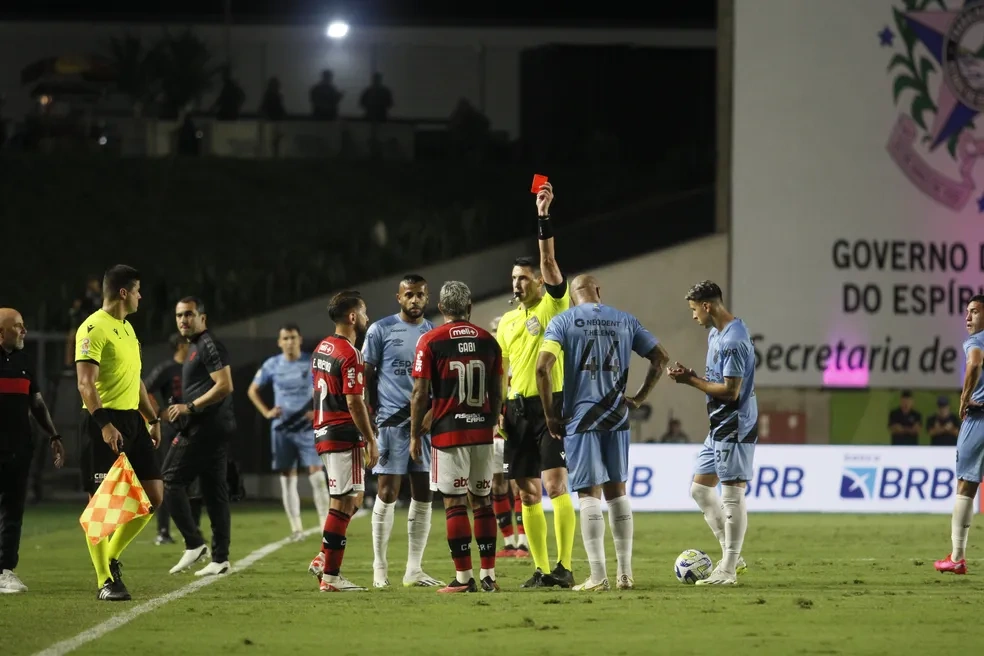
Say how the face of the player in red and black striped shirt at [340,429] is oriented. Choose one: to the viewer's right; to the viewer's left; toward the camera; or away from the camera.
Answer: to the viewer's right

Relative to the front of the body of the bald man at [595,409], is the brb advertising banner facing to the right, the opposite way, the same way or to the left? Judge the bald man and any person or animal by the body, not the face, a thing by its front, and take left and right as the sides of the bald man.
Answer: the opposite way

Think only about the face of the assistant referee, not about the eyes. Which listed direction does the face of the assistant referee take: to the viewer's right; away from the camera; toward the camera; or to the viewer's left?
to the viewer's right

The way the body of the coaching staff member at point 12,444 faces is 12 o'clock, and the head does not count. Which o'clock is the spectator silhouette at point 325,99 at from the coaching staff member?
The spectator silhouette is roughly at 8 o'clock from the coaching staff member.

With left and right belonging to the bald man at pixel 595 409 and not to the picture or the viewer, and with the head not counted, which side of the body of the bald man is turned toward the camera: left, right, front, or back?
back

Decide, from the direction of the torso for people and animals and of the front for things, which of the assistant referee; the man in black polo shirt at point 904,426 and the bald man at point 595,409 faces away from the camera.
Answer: the bald man

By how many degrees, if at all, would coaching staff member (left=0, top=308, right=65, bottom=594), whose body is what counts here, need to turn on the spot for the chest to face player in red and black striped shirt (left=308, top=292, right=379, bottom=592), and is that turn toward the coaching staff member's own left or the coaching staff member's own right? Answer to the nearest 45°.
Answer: approximately 45° to the coaching staff member's own left

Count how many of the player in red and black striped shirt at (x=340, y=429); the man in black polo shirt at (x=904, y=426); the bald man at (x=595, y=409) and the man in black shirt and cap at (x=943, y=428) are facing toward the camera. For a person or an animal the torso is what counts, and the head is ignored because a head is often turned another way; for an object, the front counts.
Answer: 2

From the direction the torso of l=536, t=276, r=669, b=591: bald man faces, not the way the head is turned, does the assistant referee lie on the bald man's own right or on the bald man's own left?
on the bald man's own left

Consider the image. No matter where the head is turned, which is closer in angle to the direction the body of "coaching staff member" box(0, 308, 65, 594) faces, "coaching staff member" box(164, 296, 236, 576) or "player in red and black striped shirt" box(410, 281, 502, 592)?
the player in red and black striped shirt
